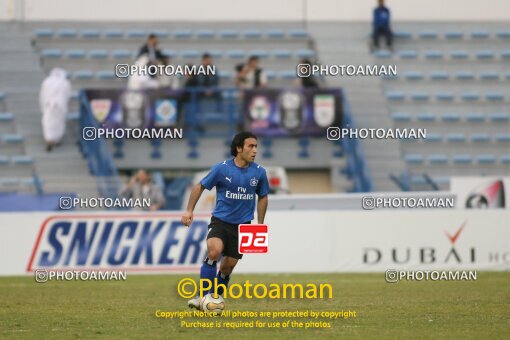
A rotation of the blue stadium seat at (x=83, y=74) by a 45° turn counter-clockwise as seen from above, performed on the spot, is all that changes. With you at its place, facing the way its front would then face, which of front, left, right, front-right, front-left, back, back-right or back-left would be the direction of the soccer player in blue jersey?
front-right

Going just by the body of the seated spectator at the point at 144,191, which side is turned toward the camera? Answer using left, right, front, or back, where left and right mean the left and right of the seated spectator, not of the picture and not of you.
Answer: front

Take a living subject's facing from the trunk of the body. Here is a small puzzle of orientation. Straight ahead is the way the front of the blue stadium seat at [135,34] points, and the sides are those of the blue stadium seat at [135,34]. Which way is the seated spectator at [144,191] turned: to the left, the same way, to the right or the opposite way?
the same way

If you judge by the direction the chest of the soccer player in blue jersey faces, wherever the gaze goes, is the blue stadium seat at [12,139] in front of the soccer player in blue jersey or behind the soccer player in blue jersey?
behind

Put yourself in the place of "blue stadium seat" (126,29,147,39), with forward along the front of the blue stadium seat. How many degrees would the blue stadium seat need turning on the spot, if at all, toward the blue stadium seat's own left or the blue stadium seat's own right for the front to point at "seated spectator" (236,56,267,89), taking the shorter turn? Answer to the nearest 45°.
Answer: approximately 45° to the blue stadium seat's own left

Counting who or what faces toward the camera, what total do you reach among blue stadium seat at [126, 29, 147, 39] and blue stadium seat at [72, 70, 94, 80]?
2

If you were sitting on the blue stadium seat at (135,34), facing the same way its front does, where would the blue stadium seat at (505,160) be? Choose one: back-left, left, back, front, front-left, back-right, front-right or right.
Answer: left

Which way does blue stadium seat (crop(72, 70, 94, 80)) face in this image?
toward the camera

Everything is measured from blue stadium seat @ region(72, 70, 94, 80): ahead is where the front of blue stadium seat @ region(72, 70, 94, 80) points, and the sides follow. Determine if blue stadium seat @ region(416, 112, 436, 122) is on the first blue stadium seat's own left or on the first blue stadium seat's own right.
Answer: on the first blue stadium seat's own left

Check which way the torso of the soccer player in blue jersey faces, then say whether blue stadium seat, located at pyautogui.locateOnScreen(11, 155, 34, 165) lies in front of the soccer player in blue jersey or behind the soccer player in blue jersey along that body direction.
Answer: behind

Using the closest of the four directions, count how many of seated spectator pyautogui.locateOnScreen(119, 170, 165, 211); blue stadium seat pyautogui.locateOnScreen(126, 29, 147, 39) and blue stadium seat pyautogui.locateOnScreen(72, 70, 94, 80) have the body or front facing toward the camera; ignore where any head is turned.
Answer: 3

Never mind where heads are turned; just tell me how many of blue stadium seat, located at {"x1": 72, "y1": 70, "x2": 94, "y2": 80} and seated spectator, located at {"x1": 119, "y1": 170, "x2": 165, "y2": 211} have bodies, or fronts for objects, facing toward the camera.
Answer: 2

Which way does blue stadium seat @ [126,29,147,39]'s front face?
toward the camera

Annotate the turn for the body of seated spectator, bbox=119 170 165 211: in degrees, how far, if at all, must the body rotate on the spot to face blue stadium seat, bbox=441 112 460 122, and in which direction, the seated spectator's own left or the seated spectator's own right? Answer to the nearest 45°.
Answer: approximately 90° to the seated spectator's own left
